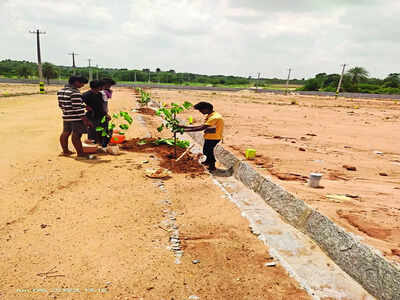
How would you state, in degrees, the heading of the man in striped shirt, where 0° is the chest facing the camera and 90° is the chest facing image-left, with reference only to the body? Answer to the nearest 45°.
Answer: approximately 270°

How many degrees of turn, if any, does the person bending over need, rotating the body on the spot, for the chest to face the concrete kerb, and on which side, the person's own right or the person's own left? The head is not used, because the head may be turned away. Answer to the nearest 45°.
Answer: approximately 135° to the person's own left

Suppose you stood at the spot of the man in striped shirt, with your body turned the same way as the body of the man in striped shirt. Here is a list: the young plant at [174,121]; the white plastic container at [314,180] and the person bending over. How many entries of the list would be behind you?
0

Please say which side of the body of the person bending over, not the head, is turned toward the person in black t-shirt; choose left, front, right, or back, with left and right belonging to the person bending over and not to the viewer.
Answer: front

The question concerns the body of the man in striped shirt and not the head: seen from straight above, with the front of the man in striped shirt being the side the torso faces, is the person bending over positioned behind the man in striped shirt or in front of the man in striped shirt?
in front

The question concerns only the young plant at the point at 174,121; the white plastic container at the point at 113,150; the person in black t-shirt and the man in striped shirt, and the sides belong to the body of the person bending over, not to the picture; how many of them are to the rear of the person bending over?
0

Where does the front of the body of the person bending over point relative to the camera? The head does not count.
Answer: to the viewer's left

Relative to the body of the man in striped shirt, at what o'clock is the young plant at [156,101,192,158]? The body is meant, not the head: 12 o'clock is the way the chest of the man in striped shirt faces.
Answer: The young plant is roughly at 12 o'clock from the man in striped shirt.

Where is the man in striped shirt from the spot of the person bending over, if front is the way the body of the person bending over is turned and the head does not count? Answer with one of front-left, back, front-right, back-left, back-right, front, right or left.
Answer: front

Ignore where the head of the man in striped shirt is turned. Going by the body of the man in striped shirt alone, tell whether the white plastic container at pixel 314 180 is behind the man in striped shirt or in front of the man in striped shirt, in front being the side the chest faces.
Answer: in front

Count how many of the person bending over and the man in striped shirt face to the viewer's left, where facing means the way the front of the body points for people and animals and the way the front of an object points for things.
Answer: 1

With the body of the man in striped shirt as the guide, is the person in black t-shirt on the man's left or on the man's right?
on the man's left
